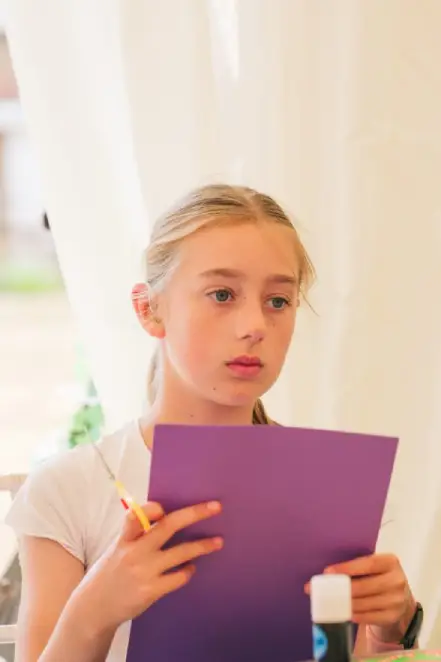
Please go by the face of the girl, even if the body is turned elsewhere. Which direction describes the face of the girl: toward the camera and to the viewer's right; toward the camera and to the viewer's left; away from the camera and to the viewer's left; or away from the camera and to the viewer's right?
toward the camera and to the viewer's right
